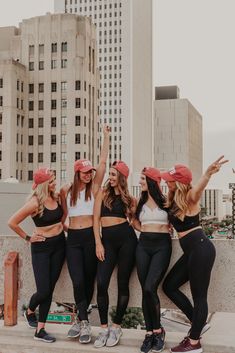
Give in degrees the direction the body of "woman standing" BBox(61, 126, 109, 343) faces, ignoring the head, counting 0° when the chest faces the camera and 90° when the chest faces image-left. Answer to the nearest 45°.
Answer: approximately 0°

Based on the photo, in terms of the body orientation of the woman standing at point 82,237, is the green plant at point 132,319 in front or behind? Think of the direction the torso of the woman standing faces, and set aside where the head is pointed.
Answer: behind

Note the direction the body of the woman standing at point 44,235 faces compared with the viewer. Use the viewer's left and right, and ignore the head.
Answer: facing the viewer and to the right of the viewer

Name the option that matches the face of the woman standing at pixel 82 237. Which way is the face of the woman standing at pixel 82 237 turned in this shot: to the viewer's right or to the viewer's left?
to the viewer's right

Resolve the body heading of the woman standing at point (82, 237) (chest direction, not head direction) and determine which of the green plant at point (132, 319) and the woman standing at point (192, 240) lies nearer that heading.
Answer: the woman standing

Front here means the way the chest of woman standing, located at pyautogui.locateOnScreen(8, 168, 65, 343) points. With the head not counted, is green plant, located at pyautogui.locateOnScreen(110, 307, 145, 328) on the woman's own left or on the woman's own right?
on the woman's own left

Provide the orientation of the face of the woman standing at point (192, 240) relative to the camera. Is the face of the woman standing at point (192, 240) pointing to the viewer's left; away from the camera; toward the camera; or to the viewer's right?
to the viewer's left

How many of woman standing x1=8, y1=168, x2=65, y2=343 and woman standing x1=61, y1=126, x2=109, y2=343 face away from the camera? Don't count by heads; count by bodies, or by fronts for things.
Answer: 0
